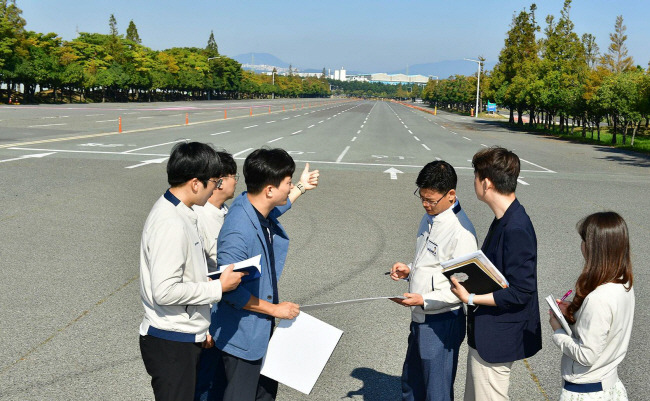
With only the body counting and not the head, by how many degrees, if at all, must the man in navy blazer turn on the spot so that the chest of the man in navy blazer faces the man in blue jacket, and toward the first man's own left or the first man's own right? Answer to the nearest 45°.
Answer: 0° — they already face them

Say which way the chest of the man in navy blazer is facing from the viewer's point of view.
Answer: to the viewer's left

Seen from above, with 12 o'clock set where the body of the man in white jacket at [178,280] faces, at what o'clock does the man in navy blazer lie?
The man in navy blazer is roughly at 12 o'clock from the man in white jacket.

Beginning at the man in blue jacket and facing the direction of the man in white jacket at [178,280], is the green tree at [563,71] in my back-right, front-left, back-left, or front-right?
back-right

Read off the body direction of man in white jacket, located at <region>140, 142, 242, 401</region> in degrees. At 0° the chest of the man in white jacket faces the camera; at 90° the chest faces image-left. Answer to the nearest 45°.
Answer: approximately 270°

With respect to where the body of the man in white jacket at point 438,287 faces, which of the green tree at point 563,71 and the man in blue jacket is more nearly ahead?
the man in blue jacket

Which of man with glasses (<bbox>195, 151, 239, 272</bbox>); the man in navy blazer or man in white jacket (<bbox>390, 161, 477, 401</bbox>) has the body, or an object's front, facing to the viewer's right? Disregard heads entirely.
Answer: the man with glasses

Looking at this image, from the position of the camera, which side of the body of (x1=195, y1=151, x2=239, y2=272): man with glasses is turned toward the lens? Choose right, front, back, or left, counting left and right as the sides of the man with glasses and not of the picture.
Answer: right

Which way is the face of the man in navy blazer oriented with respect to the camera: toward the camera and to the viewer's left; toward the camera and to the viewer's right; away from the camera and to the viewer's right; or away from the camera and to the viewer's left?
away from the camera and to the viewer's left

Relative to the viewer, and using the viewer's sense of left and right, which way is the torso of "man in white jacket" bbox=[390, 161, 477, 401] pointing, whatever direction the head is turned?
facing the viewer and to the left of the viewer

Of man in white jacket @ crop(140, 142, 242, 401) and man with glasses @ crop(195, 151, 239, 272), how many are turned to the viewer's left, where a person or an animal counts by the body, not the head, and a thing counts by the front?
0

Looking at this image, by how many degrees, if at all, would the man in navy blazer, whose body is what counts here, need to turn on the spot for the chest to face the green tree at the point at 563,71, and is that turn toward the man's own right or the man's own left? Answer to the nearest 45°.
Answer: approximately 90° to the man's own right

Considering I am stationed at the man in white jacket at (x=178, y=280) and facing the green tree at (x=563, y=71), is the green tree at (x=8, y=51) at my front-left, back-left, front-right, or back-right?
front-left

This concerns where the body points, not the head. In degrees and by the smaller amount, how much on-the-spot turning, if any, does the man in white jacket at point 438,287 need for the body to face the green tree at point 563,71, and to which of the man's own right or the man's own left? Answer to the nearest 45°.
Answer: approximately 135° to the man's own right

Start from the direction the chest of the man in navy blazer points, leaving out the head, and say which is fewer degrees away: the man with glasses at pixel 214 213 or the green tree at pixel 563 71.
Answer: the man with glasses

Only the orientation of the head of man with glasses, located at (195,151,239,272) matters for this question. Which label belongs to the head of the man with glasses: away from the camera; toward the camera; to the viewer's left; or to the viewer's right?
to the viewer's right
